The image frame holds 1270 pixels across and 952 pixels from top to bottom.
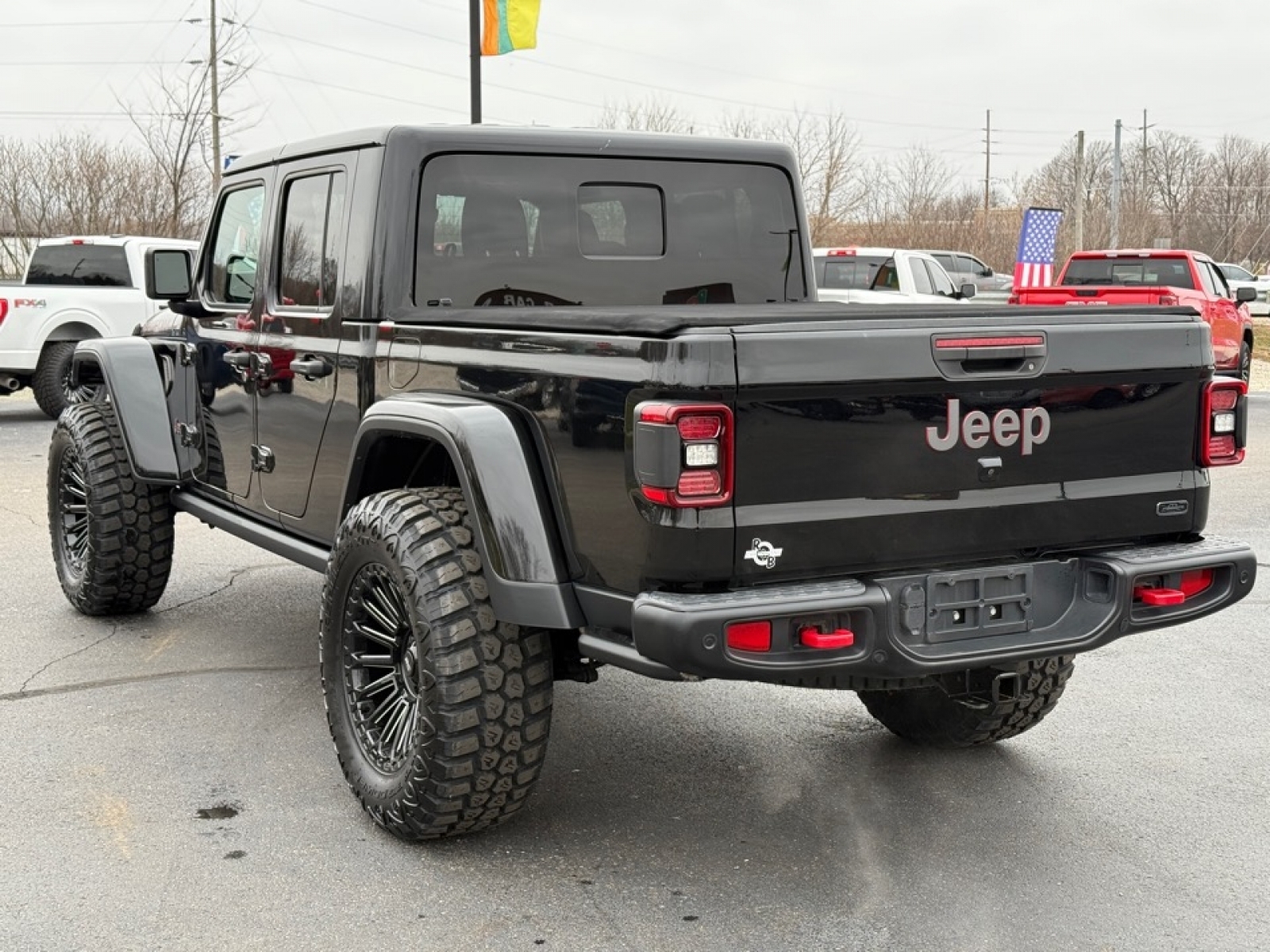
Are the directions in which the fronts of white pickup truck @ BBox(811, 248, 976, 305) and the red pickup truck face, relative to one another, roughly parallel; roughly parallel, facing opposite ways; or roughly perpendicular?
roughly parallel

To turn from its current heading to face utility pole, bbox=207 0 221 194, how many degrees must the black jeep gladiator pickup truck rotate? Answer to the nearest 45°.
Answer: approximately 45° to its right

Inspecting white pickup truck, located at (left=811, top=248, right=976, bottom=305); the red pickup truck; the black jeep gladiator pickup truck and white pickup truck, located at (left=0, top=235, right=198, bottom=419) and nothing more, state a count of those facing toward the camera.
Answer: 0

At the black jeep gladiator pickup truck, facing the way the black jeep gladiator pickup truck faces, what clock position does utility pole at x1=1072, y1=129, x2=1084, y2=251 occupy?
The utility pole is roughly at 2 o'clock from the black jeep gladiator pickup truck.

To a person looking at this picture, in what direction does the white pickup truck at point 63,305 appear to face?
facing away from the viewer and to the right of the viewer

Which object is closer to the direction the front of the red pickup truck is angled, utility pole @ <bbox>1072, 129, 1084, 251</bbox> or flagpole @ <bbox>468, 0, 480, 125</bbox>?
the utility pole

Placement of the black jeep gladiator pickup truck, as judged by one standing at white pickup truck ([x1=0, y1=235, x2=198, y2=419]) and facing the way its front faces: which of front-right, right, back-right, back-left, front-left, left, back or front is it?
back-right

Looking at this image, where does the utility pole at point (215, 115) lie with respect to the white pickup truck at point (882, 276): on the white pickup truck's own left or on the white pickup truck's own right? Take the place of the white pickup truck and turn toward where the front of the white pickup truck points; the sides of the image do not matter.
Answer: on the white pickup truck's own left

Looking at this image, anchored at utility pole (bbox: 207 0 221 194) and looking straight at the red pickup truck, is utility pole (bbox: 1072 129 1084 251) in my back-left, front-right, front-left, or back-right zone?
front-left

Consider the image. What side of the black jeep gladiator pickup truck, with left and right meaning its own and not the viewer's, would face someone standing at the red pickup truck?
right

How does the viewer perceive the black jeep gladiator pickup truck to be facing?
facing away from the viewer and to the left of the viewer

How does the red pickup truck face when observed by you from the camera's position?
facing away from the viewer and to the right of the viewer

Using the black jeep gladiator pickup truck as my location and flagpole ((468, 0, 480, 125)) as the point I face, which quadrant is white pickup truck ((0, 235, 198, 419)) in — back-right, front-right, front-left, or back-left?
front-left

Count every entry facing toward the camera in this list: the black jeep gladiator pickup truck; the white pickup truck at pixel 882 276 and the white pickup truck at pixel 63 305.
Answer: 0

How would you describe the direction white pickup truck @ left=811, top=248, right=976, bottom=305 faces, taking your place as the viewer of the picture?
facing away from the viewer and to the right of the viewer
